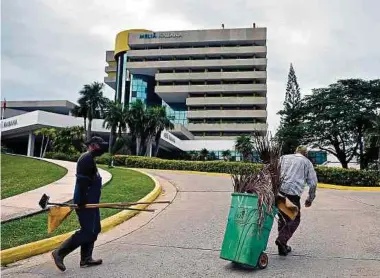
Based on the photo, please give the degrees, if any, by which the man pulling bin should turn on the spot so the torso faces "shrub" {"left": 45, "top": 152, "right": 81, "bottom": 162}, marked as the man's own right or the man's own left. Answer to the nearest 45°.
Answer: approximately 90° to the man's own left

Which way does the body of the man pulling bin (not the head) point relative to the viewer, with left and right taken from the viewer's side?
facing away from the viewer and to the right of the viewer

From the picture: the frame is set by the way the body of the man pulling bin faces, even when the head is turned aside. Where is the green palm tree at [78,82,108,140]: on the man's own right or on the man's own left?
on the man's own left

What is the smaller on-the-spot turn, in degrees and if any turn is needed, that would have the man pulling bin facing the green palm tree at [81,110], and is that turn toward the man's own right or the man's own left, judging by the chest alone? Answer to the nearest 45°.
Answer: approximately 90° to the man's own left
